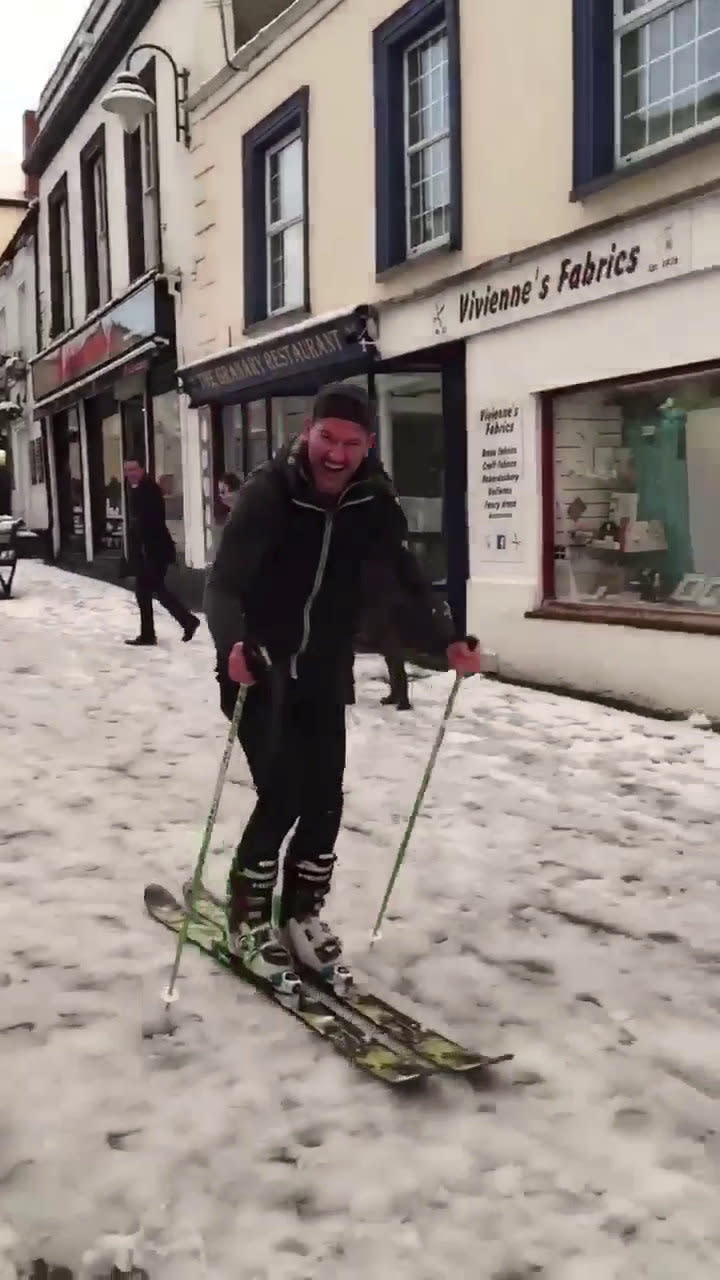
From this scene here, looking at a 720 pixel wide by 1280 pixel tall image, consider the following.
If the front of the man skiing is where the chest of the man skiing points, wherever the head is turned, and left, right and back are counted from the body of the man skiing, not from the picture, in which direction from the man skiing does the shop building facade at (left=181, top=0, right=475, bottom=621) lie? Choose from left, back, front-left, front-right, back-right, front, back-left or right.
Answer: back-left

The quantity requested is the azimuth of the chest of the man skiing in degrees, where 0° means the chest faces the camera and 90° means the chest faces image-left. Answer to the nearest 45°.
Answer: approximately 315°

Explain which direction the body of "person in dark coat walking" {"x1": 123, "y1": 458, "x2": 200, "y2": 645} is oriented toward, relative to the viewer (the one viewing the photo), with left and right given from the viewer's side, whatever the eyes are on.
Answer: facing to the left of the viewer

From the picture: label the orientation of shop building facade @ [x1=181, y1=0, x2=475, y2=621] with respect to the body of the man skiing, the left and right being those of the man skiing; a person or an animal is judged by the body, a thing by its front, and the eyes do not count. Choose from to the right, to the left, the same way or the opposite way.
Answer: to the right

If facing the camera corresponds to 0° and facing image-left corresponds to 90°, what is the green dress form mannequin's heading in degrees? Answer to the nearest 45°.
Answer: approximately 45°

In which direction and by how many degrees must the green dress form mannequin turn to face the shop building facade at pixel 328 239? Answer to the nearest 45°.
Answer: approximately 90° to its right

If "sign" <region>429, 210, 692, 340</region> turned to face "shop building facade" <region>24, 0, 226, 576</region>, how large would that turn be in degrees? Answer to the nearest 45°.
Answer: approximately 90° to its right

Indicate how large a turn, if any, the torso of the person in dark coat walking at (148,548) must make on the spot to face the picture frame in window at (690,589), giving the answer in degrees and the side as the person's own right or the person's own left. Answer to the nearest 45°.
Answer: approximately 135° to the person's own left

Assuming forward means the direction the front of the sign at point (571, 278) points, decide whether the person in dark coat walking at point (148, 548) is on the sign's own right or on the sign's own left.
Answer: on the sign's own right

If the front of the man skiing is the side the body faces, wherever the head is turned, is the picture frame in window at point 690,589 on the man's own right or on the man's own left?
on the man's own left
